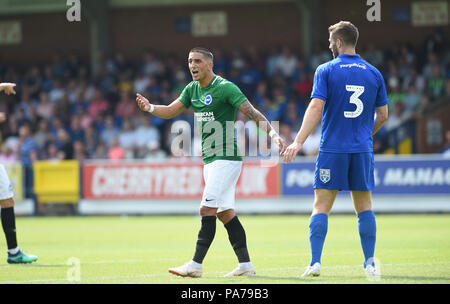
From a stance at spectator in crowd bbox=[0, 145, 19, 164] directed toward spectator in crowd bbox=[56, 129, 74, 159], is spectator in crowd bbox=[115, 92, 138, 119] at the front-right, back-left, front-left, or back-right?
front-left

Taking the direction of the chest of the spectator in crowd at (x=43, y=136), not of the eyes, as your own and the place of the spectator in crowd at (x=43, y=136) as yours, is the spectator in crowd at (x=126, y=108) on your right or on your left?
on your left

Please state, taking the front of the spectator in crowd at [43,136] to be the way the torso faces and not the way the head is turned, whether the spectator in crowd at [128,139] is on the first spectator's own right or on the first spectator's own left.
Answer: on the first spectator's own left

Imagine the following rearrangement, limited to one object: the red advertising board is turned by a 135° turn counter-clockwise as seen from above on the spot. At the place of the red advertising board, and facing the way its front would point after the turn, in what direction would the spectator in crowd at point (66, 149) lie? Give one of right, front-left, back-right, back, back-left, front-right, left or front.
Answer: left

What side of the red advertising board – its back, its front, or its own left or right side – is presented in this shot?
front

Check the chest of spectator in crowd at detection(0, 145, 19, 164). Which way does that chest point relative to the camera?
toward the camera

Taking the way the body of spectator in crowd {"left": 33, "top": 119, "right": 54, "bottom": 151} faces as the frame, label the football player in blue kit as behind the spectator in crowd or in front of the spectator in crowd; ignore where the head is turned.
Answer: in front

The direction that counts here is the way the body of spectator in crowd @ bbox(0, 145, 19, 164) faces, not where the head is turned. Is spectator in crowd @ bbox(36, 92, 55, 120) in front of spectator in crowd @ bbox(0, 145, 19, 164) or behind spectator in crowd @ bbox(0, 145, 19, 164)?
behind

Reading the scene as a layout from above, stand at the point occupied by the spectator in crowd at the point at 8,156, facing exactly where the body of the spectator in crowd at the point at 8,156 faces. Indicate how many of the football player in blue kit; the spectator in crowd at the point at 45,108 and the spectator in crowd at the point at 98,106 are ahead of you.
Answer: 1

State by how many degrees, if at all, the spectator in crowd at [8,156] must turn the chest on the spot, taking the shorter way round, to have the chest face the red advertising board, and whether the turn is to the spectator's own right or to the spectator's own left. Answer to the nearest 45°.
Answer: approximately 45° to the spectator's own left

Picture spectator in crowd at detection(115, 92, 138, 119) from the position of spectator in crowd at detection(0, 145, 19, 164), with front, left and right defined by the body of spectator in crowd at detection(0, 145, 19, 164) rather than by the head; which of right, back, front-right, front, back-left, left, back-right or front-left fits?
back-left

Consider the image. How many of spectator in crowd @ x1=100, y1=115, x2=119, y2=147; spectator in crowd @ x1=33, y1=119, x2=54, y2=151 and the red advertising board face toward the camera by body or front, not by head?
3

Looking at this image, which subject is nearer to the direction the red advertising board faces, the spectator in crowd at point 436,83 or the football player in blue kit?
the football player in blue kit

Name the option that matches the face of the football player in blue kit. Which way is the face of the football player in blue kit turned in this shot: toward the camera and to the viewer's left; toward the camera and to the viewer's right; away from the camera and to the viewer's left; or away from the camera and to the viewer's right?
away from the camera and to the viewer's left

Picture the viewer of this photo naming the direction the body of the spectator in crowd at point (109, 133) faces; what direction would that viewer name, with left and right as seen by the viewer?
facing the viewer

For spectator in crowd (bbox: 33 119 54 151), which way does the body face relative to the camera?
toward the camera

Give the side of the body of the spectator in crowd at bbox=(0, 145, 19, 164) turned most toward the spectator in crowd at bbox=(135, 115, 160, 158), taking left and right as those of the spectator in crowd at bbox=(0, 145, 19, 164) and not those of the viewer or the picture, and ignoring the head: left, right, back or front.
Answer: left

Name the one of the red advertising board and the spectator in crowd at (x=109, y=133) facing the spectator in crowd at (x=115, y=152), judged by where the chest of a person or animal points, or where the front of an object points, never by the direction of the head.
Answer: the spectator in crowd at (x=109, y=133)

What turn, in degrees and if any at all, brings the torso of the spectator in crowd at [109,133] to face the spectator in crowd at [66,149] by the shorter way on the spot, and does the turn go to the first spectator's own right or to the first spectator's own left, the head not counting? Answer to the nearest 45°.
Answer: approximately 45° to the first spectator's own right
